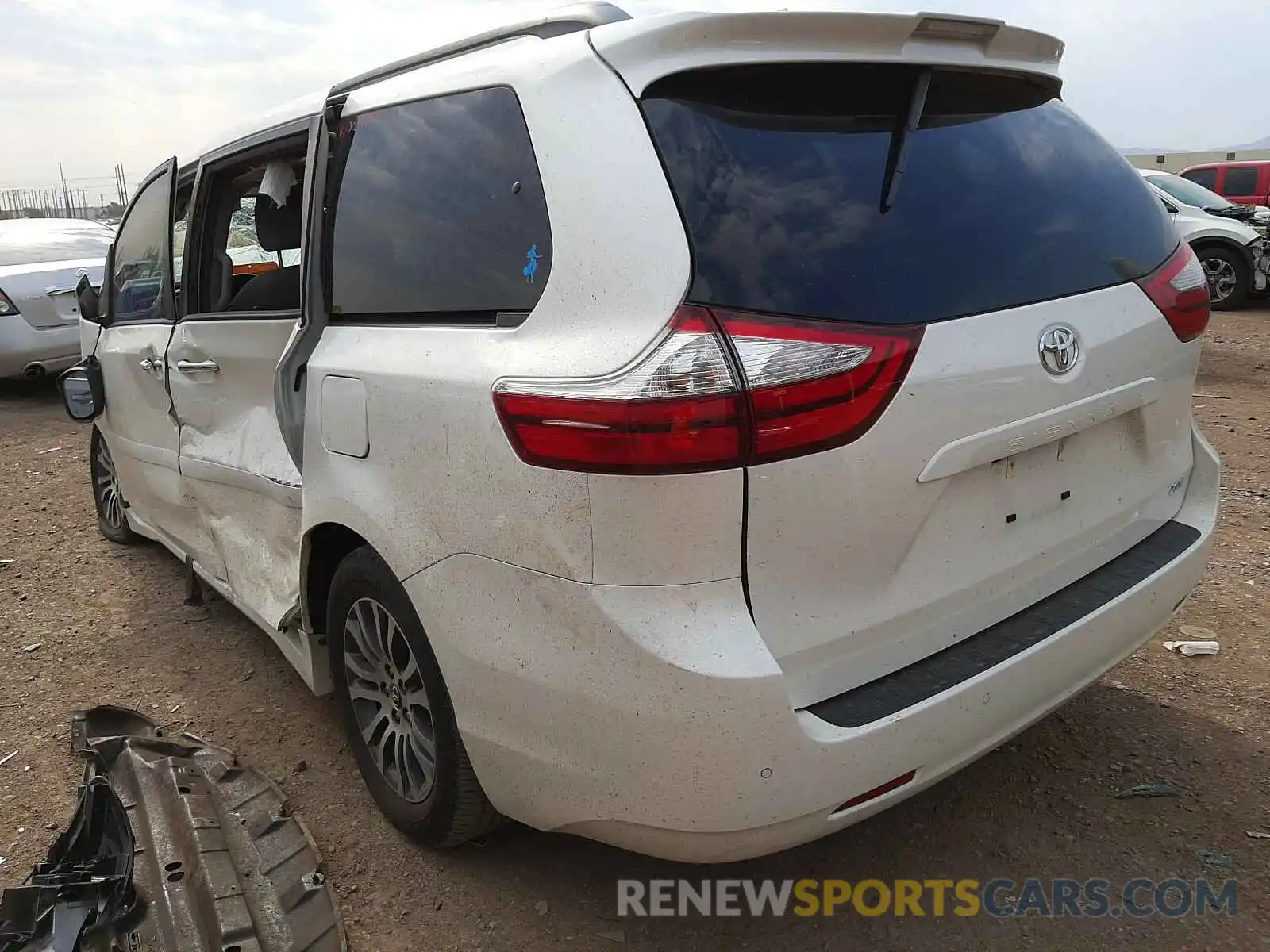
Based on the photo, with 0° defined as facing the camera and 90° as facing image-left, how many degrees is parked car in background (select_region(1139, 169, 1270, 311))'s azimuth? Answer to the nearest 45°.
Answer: approximately 315°

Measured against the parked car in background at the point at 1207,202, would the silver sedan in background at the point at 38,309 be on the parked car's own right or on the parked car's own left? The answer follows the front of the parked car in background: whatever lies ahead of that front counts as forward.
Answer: on the parked car's own right

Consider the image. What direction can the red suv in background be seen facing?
to the viewer's left

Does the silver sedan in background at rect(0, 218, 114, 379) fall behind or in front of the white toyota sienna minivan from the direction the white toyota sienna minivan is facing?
in front

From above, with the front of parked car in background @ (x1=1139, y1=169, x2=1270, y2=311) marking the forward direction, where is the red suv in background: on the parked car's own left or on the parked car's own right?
on the parked car's own left

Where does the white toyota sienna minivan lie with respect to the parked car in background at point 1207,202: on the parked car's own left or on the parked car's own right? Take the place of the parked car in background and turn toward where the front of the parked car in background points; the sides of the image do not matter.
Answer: on the parked car's own right

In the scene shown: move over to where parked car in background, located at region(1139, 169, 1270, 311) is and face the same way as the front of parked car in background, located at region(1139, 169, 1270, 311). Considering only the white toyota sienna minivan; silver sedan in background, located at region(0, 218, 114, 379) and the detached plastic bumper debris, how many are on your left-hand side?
0

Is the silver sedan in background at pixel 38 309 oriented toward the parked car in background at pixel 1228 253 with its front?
no

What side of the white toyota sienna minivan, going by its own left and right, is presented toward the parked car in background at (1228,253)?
right

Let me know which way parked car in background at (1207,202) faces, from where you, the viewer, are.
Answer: facing the viewer and to the right of the viewer

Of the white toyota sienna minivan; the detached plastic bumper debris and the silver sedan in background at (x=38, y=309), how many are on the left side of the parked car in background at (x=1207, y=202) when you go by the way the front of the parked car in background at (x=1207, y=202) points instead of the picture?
0
